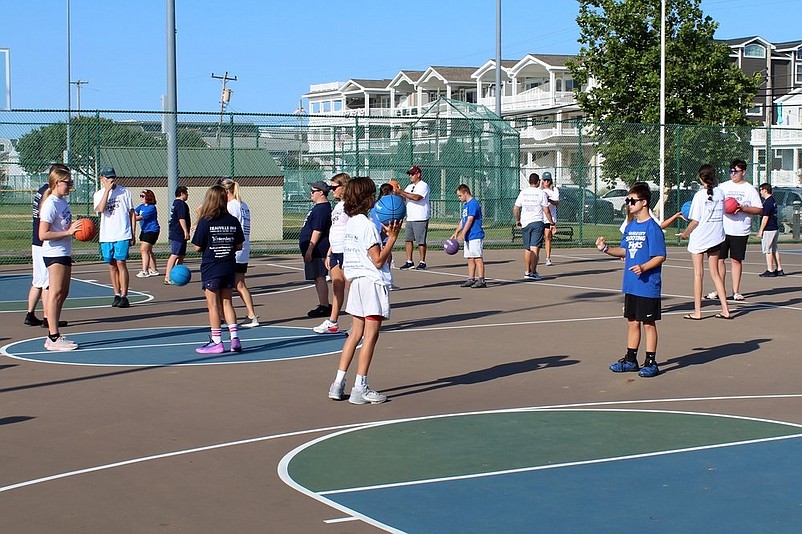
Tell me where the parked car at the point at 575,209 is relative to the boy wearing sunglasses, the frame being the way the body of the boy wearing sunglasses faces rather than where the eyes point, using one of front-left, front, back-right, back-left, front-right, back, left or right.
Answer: back-right

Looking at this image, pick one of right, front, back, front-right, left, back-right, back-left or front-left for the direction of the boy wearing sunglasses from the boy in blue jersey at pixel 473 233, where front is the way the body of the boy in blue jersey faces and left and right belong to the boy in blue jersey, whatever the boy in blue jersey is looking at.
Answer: left

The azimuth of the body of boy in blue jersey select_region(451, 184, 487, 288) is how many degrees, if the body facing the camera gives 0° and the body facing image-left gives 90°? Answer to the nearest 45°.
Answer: approximately 90°

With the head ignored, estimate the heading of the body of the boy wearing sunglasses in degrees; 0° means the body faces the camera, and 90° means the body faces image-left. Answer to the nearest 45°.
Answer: approximately 45°

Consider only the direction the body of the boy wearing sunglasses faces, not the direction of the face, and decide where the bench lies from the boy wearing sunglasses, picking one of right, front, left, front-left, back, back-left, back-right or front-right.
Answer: back-right

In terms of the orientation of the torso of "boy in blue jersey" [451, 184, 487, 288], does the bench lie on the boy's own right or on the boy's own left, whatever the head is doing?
on the boy's own right

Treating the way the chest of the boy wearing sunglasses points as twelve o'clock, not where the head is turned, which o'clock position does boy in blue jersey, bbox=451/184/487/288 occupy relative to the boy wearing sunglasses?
The boy in blue jersey is roughly at 4 o'clock from the boy wearing sunglasses.

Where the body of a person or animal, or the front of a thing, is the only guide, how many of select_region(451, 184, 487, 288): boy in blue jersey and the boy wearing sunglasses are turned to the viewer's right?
0

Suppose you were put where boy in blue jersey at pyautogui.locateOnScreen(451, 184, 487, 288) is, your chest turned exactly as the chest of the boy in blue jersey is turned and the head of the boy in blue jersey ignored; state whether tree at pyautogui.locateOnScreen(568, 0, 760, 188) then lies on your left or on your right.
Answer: on your right
